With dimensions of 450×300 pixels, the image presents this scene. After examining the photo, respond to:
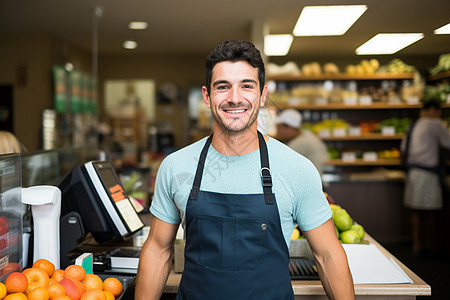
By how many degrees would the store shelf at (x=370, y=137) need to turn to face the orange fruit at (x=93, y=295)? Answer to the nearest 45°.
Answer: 0° — it already faces it

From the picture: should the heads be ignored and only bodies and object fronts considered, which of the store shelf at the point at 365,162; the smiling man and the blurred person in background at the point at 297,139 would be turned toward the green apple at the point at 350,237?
the store shelf

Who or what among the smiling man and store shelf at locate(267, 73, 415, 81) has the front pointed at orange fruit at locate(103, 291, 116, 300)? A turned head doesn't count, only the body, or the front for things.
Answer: the store shelf
